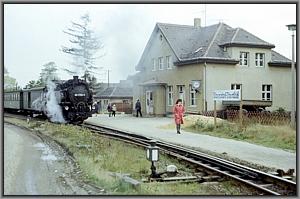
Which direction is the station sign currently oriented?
toward the camera

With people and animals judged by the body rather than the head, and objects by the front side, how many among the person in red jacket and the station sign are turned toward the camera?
2

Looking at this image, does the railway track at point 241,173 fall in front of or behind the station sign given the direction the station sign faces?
in front

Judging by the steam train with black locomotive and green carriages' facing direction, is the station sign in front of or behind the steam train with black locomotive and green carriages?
in front

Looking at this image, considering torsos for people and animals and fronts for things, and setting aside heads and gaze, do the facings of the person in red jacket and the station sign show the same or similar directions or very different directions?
same or similar directions

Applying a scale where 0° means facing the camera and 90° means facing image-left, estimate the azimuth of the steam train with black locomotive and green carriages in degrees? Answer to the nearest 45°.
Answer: approximately 315°

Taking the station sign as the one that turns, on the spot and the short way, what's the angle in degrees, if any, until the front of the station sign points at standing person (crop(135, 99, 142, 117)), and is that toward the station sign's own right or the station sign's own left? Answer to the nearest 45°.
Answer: approximately 135° to the station sign's own right

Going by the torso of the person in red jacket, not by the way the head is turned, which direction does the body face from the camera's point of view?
toward the camera

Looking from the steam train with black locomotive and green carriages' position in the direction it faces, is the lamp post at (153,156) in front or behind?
in front
